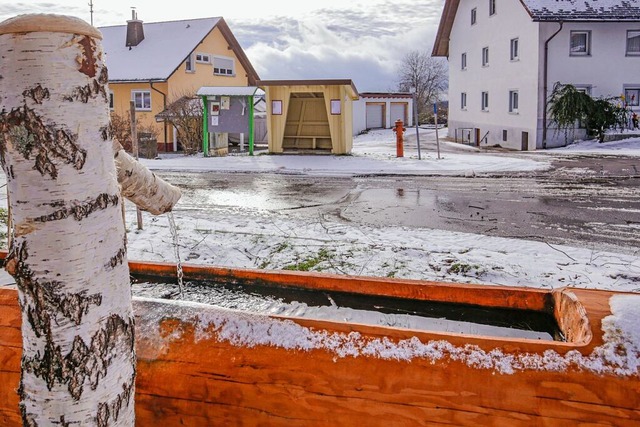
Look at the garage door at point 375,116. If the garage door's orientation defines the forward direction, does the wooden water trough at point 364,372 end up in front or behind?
in front

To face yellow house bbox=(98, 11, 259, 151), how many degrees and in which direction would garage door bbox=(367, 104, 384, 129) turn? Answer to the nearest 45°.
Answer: approximately 45° to its right

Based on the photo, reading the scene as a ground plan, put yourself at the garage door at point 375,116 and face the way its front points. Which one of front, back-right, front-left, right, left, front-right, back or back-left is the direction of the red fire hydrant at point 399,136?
front

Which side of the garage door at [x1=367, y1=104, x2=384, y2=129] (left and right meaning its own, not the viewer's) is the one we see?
front

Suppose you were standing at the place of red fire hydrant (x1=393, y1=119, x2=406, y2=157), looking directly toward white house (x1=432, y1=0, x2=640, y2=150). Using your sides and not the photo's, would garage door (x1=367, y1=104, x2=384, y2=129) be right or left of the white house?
left

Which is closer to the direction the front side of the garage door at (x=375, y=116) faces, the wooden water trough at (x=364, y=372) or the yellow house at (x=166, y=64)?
the wooden water trough

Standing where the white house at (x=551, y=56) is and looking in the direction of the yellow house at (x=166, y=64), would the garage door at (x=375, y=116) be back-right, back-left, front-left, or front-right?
front-right

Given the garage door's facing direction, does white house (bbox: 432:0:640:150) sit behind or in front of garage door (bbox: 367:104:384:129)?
in front

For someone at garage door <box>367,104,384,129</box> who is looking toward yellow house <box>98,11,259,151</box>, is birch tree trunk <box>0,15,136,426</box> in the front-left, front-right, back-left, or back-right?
front-left

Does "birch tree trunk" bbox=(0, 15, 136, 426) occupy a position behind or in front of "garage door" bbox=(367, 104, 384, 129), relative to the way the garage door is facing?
in front

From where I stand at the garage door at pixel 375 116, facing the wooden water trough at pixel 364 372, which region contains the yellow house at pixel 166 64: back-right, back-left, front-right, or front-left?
front-right
